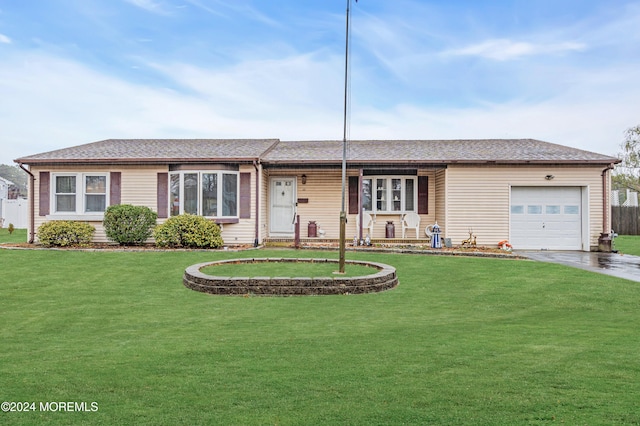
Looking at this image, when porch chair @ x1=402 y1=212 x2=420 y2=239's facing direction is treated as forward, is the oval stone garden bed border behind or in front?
in front

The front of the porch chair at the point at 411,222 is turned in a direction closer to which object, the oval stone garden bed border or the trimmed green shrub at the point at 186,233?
the oval stone garden bed border

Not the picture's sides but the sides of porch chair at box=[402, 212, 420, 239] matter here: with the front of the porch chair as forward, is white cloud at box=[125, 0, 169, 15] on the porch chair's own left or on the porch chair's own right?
on the porch chair's own right

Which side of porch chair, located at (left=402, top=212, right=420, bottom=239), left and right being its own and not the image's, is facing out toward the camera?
front

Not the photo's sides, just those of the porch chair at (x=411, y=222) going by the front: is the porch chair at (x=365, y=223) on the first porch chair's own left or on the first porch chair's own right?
on the first porch chair's own right

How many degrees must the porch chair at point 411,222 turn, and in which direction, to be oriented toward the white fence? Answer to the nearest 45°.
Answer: approximately 90° to its right

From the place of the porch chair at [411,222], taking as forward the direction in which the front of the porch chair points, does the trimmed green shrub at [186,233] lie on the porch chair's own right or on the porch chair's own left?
on the porch chair's own right

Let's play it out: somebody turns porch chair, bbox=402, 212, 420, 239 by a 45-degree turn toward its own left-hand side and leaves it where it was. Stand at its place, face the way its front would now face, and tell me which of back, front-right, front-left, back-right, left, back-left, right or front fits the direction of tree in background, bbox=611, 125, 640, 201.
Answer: left

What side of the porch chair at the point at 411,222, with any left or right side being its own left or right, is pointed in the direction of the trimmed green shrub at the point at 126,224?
right
